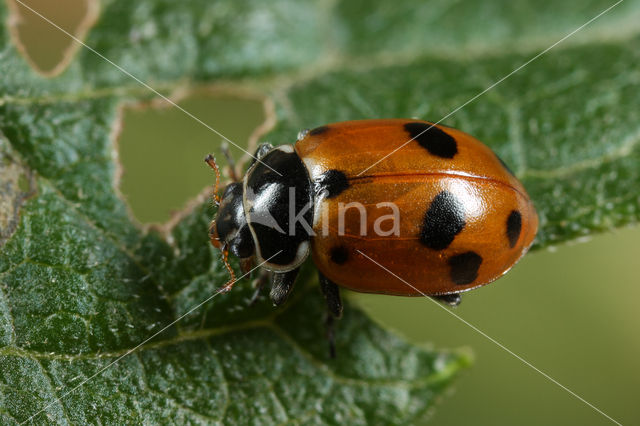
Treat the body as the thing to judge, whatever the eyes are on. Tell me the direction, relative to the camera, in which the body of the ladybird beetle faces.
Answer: to the viewer's left
